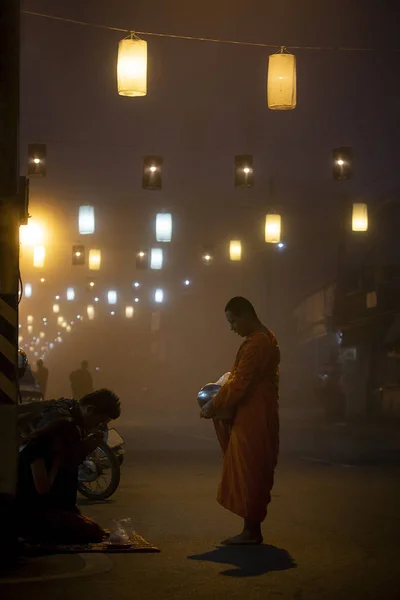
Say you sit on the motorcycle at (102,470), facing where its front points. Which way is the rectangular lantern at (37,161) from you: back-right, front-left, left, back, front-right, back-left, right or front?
right

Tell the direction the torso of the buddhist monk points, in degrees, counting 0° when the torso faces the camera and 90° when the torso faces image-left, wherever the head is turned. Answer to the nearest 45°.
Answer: approximately 90°

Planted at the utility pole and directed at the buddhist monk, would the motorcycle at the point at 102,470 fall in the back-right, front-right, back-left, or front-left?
front-left

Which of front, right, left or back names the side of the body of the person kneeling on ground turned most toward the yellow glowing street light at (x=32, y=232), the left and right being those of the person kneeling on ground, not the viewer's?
left

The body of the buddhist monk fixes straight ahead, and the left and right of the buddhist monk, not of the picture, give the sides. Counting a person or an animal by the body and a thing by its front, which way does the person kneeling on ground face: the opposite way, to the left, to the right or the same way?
the opposite way

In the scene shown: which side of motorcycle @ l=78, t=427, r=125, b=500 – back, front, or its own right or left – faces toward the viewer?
left

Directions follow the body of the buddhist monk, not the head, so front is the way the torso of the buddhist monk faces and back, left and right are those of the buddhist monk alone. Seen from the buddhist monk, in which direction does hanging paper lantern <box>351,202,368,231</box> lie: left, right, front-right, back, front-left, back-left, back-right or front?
right

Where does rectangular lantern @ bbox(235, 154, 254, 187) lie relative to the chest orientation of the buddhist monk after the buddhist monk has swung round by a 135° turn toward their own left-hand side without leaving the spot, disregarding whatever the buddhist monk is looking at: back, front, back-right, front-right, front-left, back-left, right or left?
back-left

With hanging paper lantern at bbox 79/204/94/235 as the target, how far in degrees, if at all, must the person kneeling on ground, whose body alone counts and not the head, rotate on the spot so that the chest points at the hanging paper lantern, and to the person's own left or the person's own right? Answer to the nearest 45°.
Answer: approximately 90° to the person's own left

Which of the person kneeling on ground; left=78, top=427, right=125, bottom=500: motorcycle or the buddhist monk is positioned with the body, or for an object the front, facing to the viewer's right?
the person kneeling on ground

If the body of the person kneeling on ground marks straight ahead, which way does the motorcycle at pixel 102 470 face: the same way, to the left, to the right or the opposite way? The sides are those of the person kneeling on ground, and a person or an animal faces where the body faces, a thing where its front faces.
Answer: the opposite way

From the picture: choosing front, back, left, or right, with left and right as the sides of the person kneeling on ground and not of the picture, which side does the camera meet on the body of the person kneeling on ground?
right

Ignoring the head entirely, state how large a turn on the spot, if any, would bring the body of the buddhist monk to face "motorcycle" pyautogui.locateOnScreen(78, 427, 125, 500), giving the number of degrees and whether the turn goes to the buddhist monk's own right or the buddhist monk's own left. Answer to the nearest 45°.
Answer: approximately 45° to the buddhist monk's own right

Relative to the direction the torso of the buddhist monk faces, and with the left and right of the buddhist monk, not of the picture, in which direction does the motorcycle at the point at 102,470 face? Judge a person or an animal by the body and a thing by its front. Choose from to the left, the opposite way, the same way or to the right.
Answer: the same way
